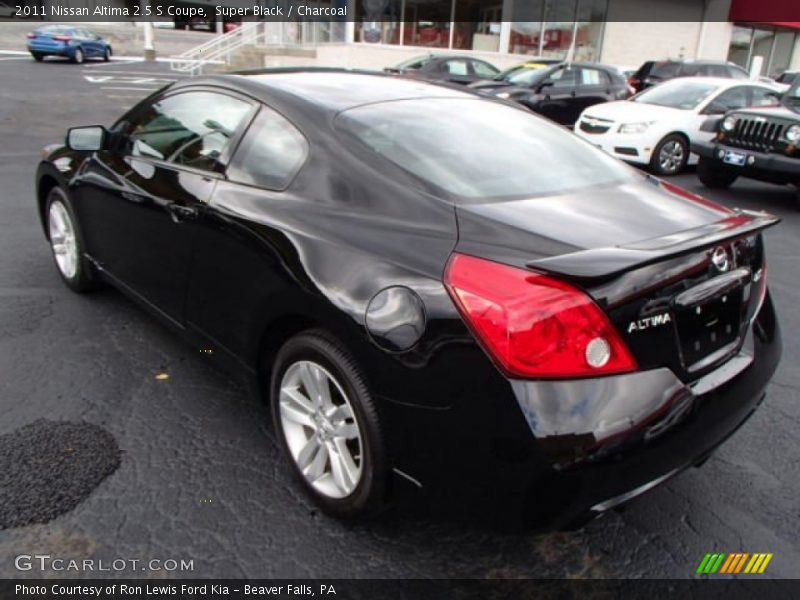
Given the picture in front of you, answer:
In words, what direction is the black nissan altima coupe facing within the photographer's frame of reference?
facing away from the viewer and to the left of the viewer

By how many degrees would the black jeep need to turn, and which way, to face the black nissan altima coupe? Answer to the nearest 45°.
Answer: approximately 45° to its left

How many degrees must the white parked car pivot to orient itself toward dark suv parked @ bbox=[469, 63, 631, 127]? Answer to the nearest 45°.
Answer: approximately 90° to its right

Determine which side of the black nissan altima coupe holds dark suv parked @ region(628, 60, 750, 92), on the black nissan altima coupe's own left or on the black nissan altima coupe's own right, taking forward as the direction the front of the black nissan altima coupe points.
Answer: on the black nissan altima coupe's own right

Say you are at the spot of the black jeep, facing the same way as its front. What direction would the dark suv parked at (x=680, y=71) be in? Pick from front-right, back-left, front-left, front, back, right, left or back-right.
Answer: back-right

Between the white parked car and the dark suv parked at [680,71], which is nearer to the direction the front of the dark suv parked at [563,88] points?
the white parked car

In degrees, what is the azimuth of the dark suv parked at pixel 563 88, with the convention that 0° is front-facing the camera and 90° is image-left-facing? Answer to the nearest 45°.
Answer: approximately 45°

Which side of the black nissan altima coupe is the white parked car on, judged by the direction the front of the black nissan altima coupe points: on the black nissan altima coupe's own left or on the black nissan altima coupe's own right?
on the black nissan altima coupe's own right

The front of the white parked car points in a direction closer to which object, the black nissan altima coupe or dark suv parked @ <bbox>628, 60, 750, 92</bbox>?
the black nissan altima coupe

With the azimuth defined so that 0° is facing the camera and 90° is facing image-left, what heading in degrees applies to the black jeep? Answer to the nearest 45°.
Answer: approximately 45°
